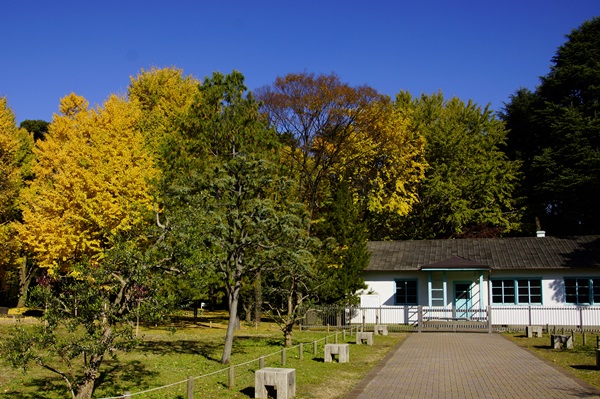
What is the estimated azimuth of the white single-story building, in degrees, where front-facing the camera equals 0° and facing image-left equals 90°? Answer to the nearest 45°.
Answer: approximately 0°

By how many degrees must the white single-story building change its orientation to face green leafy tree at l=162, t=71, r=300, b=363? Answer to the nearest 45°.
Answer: approximately 45° to its right

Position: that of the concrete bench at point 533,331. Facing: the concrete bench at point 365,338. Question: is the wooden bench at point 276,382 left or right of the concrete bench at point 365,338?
left

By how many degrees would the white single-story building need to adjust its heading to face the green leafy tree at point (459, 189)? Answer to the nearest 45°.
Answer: approximately 180°

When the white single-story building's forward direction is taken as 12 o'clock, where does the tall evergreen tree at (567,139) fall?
The tall evergreen tree is roughly at 7 o'clock from the white single-story building.

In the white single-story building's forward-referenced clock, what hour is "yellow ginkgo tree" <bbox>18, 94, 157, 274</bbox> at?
The yellow ginkgo tree is roughly at 2 o'clock from the white single-story building.

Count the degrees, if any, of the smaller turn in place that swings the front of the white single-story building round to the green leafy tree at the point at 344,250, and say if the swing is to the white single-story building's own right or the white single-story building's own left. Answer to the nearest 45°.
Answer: approximately 90° to the white single-story building's own right
